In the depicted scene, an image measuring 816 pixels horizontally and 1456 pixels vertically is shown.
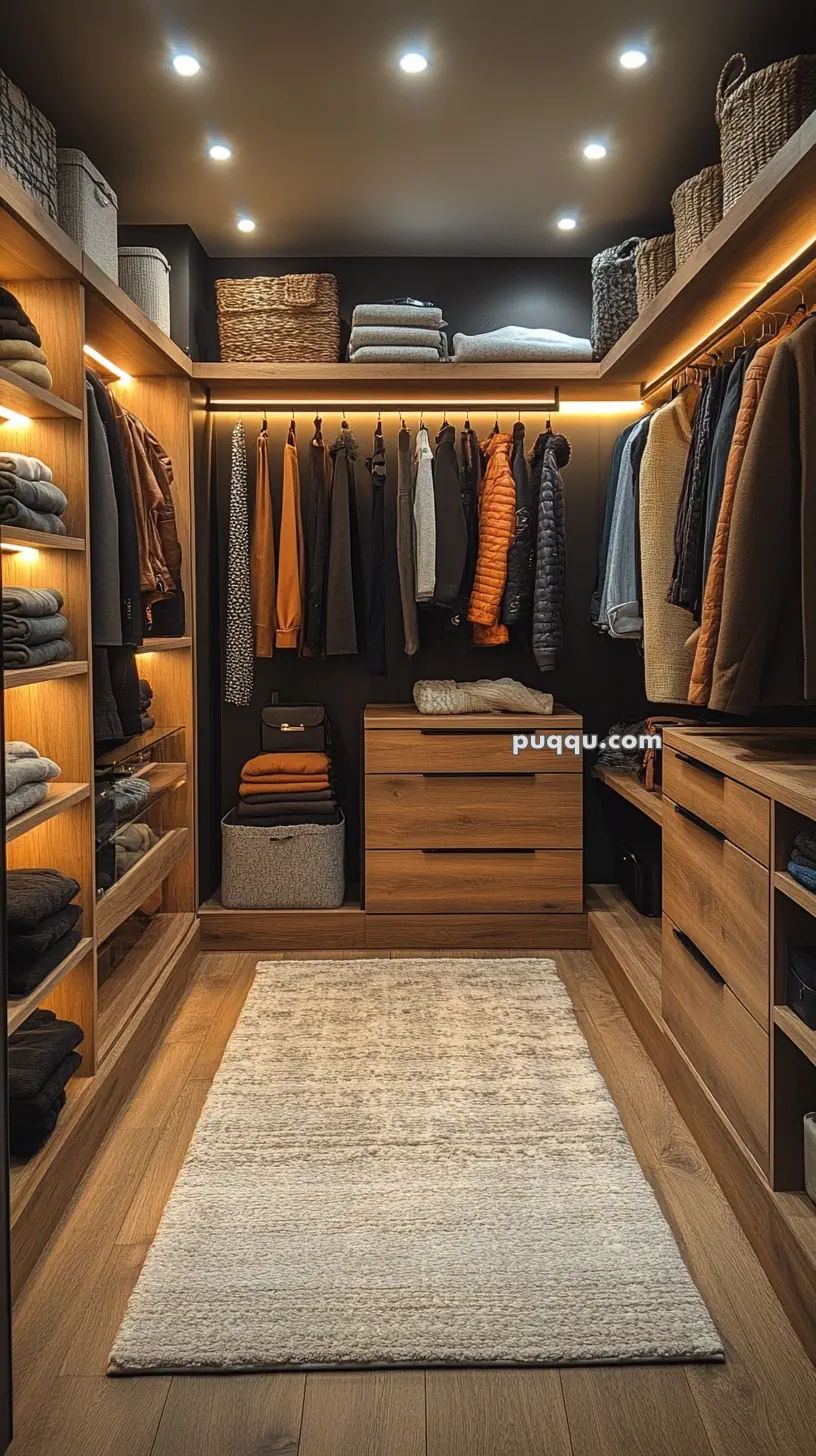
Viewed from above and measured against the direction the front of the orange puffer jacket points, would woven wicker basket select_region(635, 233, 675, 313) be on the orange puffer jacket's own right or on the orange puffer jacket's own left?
on the orange puffer jacket's own left

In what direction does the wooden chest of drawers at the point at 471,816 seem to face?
toward the camera

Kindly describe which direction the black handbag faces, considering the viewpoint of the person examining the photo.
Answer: facing the viewer
